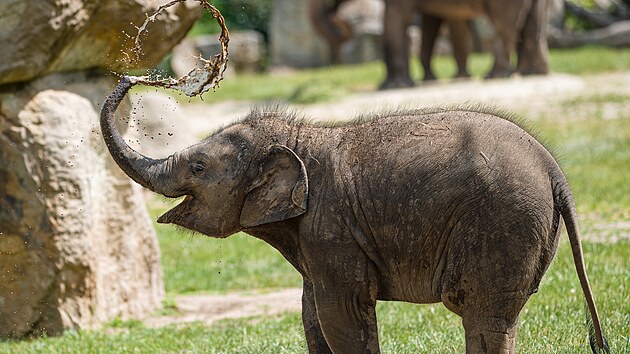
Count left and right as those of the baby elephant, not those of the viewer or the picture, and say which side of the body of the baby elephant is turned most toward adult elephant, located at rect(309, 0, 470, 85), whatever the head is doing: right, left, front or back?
right

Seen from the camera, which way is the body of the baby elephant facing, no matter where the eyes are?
to the viewer's left

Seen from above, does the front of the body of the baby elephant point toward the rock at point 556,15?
no

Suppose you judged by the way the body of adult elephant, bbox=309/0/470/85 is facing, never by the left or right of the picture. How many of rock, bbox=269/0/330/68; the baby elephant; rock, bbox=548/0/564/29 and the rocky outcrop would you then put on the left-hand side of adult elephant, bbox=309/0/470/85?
2

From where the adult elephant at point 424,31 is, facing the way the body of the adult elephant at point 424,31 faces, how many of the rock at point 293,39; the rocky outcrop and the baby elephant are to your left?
2

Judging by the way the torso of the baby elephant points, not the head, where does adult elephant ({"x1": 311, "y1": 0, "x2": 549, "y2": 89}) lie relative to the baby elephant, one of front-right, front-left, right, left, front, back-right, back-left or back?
right

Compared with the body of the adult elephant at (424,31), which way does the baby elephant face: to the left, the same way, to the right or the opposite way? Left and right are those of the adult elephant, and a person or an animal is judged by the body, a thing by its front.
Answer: the same way

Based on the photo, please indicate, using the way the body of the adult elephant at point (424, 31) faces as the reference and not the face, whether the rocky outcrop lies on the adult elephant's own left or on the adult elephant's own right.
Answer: on the adult elephant's own left

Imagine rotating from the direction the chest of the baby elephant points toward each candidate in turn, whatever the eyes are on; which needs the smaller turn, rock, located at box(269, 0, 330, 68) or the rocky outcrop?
the rocky outcrop

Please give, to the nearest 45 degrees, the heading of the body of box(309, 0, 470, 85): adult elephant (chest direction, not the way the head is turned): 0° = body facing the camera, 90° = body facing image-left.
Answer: approximately 90°

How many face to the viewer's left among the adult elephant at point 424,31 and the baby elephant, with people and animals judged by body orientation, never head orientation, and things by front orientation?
2

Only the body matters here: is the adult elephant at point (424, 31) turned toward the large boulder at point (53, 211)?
no

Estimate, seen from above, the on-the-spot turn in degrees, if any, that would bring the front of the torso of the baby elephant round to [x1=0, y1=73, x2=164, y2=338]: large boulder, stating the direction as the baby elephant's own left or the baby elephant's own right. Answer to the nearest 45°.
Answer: approximately 45° to the baby elephant's own right

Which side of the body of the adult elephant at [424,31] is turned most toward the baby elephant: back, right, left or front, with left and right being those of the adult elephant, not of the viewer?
left

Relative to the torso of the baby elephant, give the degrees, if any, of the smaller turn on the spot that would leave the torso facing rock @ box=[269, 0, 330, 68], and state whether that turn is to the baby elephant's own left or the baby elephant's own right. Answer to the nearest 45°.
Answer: approximately 90° to the baby elephant's own right
